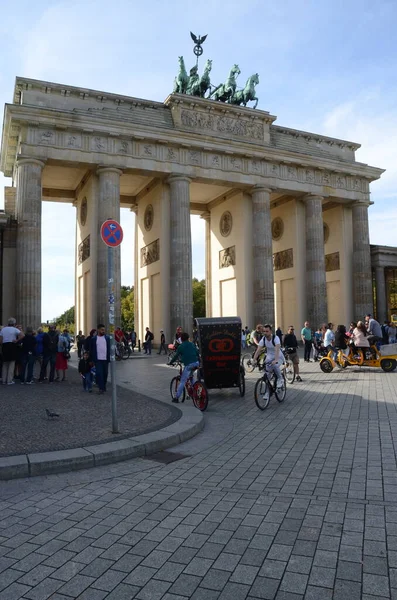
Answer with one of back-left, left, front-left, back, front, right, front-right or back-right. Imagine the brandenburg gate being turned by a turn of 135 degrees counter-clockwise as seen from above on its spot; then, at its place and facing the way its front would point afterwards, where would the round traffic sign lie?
back

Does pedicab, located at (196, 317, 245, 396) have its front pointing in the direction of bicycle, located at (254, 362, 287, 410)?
no

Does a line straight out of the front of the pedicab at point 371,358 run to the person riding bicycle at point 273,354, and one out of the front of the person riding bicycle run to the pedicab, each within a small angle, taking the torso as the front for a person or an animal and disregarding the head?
no

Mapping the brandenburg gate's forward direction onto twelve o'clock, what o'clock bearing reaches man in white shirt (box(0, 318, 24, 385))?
The man in white shirt is roughly at 2 o'clock from the brandenburg gate.

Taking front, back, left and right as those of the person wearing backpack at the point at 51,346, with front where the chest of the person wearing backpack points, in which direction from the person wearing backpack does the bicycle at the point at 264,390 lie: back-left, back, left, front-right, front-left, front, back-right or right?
back-right

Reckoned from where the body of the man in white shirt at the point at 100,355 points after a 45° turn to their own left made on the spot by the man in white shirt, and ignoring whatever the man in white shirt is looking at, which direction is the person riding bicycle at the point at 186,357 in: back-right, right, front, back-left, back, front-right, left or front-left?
front

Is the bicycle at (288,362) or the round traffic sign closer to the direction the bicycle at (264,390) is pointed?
the round traffic sign

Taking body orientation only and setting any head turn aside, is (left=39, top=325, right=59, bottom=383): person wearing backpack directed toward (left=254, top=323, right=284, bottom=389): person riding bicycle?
no

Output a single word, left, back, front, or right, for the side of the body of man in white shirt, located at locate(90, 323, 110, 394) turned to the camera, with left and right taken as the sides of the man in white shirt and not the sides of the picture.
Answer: front

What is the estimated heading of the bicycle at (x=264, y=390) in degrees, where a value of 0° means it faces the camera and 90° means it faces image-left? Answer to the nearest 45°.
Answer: approximately 45°

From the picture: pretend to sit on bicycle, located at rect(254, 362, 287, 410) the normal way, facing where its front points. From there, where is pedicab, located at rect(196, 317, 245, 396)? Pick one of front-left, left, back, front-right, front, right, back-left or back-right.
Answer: right

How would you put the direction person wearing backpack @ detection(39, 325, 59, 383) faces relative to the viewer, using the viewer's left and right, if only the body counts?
facing away from the viewer

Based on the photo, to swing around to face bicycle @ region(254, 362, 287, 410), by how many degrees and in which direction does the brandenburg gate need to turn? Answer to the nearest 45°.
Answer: approximately 45° to its right

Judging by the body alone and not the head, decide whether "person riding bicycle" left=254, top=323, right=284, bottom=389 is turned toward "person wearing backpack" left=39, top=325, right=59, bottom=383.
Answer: no

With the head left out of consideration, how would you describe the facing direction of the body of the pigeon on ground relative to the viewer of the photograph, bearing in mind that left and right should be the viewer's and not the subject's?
facing to the left of the viewer

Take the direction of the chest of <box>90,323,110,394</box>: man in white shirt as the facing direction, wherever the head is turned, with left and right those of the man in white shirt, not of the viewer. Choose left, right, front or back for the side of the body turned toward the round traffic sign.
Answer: front

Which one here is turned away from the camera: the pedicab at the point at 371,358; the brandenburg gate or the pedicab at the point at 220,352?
the pedicab at the point at 220,352

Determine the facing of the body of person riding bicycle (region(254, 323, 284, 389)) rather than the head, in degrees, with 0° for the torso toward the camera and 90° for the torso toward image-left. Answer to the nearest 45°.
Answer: approximately 45°

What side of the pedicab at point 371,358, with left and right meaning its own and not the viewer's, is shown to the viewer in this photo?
left

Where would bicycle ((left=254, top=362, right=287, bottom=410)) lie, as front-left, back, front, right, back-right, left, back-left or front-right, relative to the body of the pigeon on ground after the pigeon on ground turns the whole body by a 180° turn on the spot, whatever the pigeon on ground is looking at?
front
